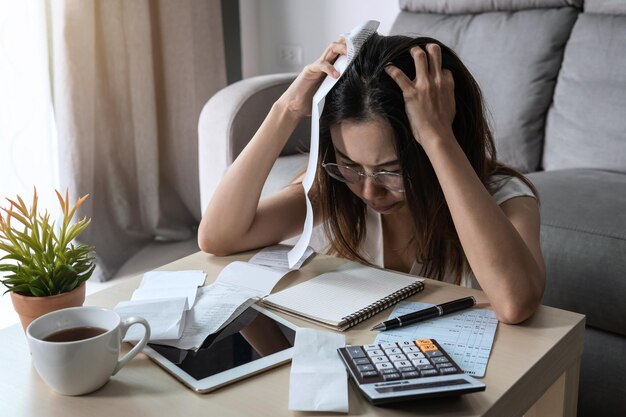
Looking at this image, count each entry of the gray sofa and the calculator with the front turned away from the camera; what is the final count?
1

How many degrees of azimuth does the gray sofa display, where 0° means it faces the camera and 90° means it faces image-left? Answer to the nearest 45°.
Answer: approximately 45°

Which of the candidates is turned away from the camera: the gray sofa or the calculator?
the calculator

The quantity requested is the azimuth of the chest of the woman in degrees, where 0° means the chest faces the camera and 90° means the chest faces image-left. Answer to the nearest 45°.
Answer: approximately 45°

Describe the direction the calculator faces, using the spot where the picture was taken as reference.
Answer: facing away from the viewer
